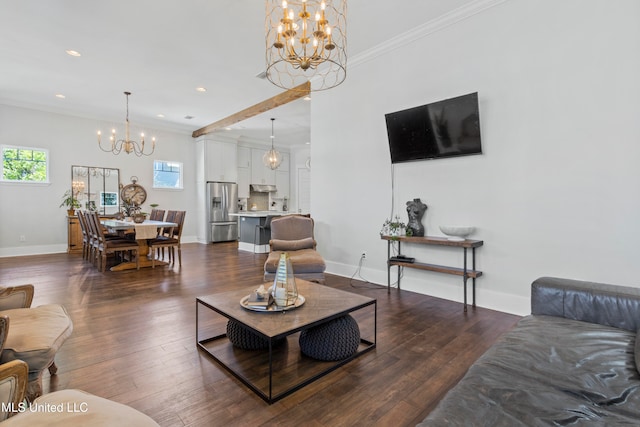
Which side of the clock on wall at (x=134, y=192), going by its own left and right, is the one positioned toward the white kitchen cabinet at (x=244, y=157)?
left

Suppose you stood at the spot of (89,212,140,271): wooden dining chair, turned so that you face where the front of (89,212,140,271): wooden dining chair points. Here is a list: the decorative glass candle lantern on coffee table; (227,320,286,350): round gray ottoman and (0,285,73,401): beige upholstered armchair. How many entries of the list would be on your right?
3

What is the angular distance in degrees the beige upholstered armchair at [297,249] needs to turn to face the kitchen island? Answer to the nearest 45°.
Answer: approximately 180°

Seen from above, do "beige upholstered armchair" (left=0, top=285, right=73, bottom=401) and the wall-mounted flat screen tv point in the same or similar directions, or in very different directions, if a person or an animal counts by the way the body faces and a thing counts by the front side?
very different directions

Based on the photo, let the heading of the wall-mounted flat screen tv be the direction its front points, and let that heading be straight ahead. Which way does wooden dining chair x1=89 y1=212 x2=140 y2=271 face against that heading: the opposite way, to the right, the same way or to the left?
the opposite way

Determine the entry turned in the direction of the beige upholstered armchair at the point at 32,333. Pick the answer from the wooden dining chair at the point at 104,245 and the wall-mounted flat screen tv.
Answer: the wall-mounted flat screen tv

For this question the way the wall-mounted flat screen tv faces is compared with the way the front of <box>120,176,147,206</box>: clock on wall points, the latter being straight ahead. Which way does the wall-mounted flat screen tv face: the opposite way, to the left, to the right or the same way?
to the right

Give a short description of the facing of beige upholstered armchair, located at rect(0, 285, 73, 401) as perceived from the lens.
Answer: facing to the right of the viewer

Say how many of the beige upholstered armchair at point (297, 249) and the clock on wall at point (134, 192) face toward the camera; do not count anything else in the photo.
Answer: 2

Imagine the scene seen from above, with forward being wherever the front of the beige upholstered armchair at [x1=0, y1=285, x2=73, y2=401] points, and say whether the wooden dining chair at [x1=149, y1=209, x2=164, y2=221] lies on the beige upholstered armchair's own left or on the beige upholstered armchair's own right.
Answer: on the beige upholstered armchair's own left

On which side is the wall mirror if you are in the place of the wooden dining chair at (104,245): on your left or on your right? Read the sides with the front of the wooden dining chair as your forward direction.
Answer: on your left

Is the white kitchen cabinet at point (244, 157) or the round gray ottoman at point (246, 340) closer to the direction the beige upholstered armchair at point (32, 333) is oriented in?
the round gray ottoman

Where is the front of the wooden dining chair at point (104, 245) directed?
to the viewer's right

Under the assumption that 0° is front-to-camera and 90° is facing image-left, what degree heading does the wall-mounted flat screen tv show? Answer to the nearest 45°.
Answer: approximately 45°

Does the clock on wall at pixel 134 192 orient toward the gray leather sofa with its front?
yes

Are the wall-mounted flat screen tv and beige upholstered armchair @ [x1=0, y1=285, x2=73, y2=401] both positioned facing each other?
yes

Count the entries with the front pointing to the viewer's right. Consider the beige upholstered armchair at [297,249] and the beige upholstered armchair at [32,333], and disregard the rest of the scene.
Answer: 1

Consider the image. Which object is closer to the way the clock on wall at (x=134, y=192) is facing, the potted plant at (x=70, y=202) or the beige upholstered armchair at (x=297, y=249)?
the beige upholstered armchair
